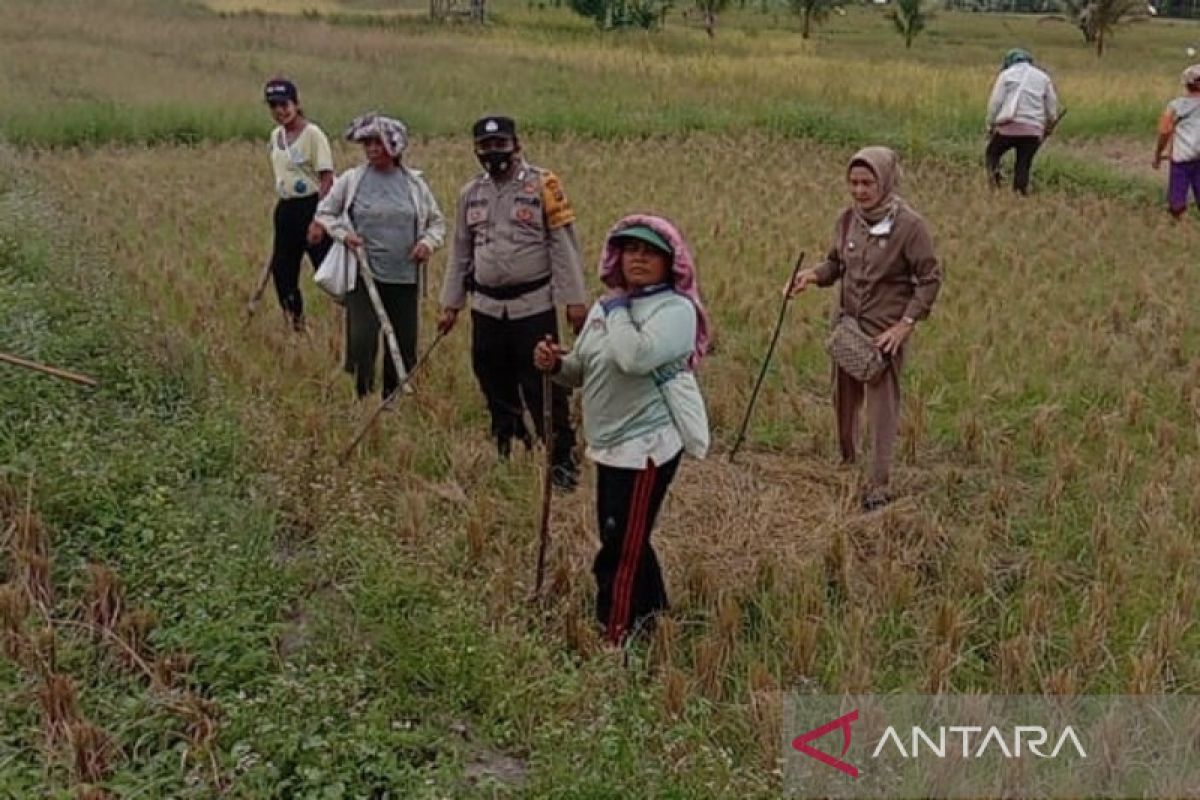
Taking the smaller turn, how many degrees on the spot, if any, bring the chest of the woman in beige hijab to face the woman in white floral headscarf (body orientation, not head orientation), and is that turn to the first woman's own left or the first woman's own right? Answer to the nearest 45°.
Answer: approximately 45° to the first woman's own right

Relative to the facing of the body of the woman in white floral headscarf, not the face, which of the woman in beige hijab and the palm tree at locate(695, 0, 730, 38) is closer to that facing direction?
the woman in beige hijab

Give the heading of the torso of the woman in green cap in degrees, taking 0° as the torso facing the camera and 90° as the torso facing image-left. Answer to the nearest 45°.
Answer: approximately 45°

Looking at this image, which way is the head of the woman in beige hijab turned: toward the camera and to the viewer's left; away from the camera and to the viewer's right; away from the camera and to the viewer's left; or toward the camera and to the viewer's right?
toward the camera and to the viewer's left

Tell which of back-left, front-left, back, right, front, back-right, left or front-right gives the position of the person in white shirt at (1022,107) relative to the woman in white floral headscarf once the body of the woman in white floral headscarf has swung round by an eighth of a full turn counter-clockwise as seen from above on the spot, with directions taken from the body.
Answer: left

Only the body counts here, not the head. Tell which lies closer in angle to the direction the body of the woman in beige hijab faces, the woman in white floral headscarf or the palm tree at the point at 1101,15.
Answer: the woman in white floral headscarf

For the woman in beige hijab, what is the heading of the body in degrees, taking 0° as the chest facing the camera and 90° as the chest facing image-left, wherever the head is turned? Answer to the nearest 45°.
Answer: approximately 45°

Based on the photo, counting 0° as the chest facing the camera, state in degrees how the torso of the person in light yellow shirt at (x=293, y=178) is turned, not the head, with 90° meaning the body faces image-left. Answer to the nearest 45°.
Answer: approximately 45°

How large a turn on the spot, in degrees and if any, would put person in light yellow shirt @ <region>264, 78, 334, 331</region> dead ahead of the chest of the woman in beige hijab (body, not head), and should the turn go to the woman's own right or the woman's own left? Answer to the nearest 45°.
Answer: approximately 90° to the woman's own right

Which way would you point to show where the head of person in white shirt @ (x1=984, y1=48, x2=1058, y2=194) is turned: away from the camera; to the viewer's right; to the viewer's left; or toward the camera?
away from the camera
